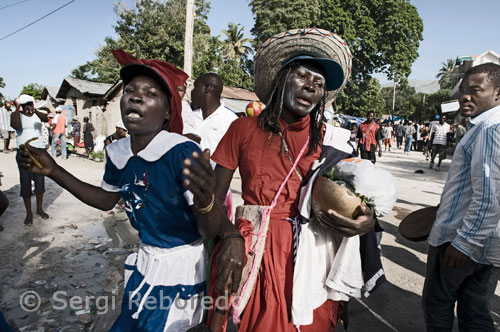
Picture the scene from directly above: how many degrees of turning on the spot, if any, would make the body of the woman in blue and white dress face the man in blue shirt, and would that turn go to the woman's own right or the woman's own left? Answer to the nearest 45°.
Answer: approximately 135° to the woman's own left

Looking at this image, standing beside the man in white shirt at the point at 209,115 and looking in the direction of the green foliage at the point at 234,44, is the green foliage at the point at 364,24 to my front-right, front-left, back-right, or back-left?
front-right

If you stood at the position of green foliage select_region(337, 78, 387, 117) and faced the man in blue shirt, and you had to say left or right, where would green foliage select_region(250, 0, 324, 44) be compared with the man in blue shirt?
right

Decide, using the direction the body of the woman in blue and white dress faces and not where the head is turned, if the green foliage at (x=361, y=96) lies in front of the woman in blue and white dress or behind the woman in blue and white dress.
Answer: behind

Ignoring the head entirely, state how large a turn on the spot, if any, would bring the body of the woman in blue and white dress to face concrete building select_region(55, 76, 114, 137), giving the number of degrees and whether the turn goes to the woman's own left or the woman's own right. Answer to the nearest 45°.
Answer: approximately 135° to the woman's own right

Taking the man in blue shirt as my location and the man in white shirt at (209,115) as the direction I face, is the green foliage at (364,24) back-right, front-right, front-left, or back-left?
front-right

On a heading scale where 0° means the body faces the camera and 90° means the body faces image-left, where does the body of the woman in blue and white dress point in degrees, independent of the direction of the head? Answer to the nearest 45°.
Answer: approximately 45°

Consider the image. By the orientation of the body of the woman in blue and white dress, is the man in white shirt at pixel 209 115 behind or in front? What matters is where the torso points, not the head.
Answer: behind

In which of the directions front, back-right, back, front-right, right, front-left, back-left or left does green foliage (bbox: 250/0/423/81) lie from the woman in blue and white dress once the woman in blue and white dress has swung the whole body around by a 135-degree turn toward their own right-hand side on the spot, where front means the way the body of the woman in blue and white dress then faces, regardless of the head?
front-right

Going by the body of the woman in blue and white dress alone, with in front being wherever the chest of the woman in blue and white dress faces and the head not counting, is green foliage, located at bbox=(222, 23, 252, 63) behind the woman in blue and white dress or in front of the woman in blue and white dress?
behind

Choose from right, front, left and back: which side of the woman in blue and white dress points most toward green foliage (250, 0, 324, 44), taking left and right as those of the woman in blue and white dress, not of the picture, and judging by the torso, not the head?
back
